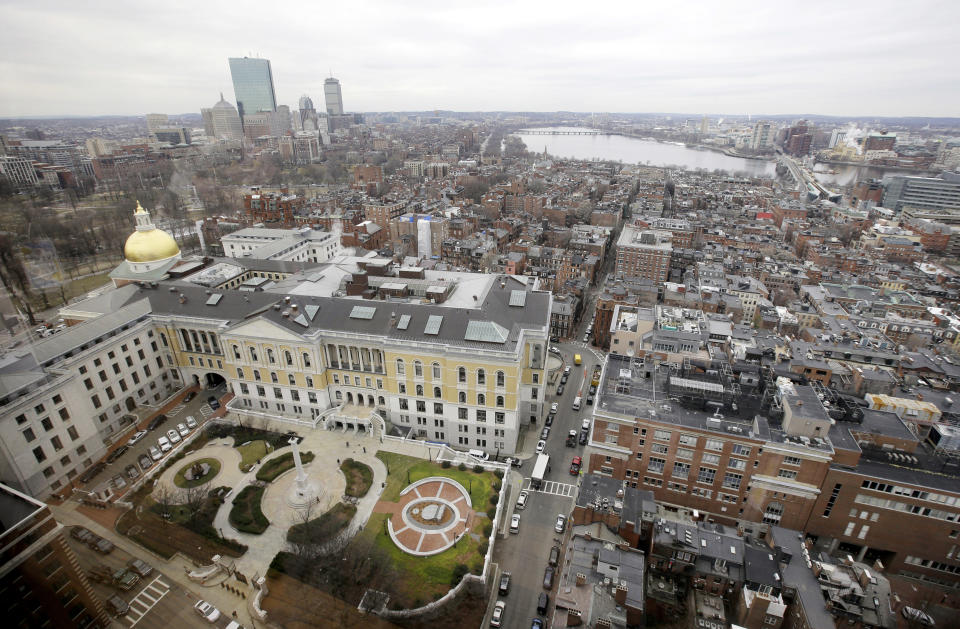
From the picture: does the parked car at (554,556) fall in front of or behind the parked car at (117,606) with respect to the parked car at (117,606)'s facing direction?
in front

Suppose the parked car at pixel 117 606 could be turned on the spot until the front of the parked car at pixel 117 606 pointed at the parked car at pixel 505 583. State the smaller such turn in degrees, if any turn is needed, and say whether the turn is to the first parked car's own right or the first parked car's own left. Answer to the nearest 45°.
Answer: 0° — it already faces it

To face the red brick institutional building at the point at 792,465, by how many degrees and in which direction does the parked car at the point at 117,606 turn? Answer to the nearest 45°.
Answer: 0° — it already faces it

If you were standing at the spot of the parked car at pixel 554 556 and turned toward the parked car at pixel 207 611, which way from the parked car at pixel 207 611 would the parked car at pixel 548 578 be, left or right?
left

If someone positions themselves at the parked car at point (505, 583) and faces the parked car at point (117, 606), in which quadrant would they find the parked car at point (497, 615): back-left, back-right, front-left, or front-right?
front-left

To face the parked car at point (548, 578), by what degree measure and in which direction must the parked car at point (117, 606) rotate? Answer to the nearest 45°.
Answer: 0° — it already faces it

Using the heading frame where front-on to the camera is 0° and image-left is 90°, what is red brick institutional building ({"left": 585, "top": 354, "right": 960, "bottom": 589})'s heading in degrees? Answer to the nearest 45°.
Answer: approximately 0°

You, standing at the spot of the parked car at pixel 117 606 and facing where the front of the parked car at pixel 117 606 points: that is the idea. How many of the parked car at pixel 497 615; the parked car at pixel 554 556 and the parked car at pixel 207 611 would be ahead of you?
3

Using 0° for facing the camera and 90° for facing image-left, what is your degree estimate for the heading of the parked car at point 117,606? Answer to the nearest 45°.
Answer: approximately 315°

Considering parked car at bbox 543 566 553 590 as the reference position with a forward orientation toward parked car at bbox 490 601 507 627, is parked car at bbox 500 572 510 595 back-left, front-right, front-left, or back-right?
front-right

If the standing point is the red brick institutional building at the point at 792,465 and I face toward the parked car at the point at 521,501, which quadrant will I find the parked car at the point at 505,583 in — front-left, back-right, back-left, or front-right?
front-left

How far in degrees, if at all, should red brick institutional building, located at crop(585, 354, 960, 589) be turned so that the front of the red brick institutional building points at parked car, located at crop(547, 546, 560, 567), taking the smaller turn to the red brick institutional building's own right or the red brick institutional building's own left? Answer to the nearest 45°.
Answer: approximately 45° to the red brick institutional building's own right

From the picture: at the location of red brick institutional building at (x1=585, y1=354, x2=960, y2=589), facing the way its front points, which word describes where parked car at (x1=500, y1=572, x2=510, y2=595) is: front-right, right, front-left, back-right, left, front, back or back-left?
front-right

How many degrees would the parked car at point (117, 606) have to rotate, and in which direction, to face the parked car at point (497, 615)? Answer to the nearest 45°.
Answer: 0° — it already faces it
